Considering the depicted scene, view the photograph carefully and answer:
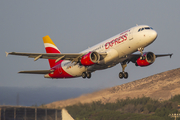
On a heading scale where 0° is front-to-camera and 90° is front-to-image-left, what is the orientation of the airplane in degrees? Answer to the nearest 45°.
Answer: approximately 315°
